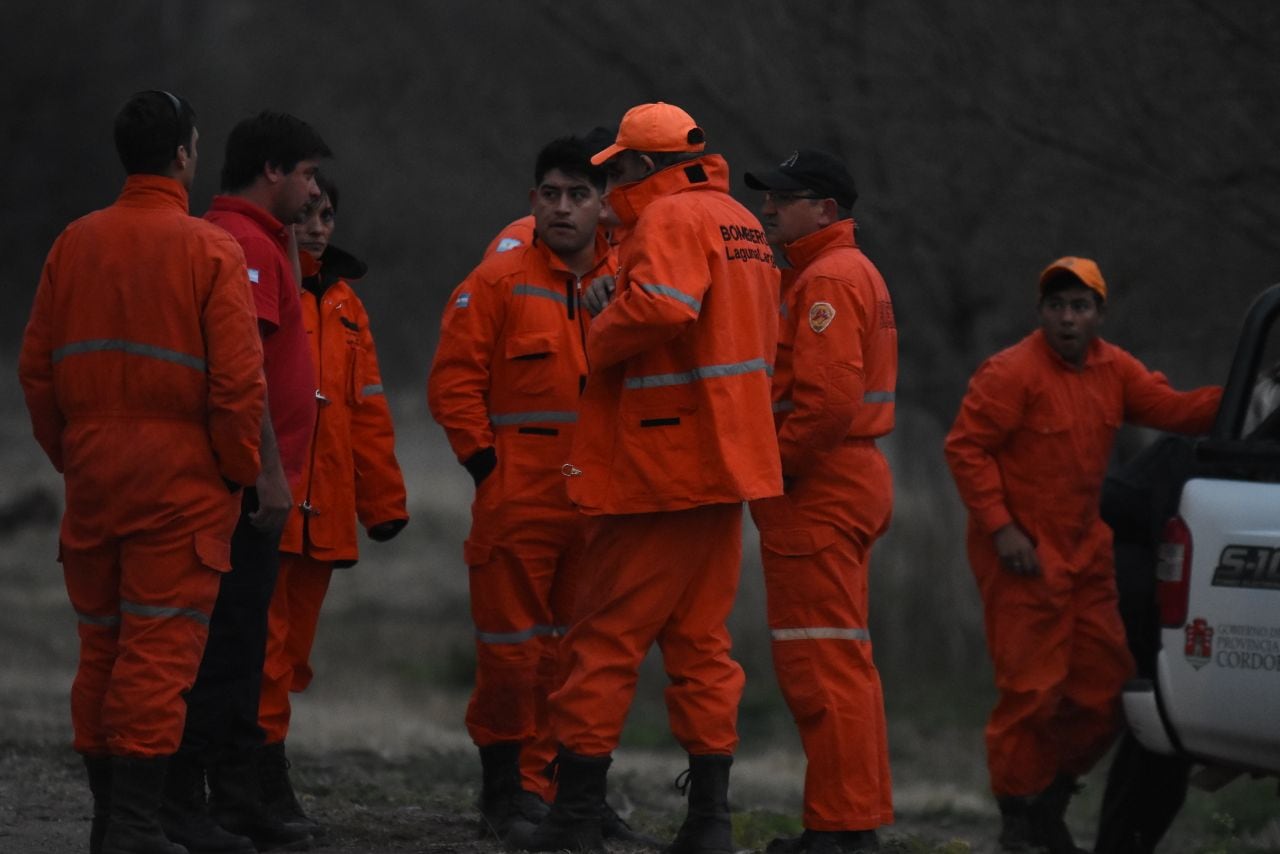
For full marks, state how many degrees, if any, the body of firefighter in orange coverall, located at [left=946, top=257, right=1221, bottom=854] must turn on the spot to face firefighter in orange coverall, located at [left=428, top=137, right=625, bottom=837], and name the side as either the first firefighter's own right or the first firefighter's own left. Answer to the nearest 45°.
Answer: approximately 90° to the first firefighter's own right

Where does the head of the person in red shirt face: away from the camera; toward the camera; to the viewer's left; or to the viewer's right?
to the viewer's right

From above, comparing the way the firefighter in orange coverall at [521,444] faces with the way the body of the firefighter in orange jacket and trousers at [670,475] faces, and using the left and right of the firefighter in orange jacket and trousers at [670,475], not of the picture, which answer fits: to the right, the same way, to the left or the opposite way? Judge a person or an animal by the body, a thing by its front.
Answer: the opposite way

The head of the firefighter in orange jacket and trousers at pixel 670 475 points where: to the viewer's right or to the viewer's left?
to the viewer's left

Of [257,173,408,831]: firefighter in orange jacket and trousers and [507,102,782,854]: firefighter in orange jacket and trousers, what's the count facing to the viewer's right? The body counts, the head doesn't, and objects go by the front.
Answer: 0

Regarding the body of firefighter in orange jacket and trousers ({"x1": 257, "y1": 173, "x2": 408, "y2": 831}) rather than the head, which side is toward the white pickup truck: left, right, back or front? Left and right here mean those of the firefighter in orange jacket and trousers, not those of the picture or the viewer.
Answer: left

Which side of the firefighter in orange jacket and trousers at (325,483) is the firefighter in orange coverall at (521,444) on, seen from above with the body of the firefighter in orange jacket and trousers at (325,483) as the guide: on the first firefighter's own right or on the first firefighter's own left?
on the first firefighter's own left

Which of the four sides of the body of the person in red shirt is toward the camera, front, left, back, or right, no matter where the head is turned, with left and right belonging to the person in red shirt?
right

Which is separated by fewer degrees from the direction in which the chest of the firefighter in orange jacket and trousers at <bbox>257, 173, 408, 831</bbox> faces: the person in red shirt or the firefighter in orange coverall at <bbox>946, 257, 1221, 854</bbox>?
the person in red shirt

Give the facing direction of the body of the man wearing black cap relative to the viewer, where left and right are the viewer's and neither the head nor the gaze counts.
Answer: facing to the left of the viewer

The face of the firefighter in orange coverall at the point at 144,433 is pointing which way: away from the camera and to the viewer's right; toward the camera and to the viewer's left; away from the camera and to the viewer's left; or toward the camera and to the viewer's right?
away from the camera and to the viewer's right

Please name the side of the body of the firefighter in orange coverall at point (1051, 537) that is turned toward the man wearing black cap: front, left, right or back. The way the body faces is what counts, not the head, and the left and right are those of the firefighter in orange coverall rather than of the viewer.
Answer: right
